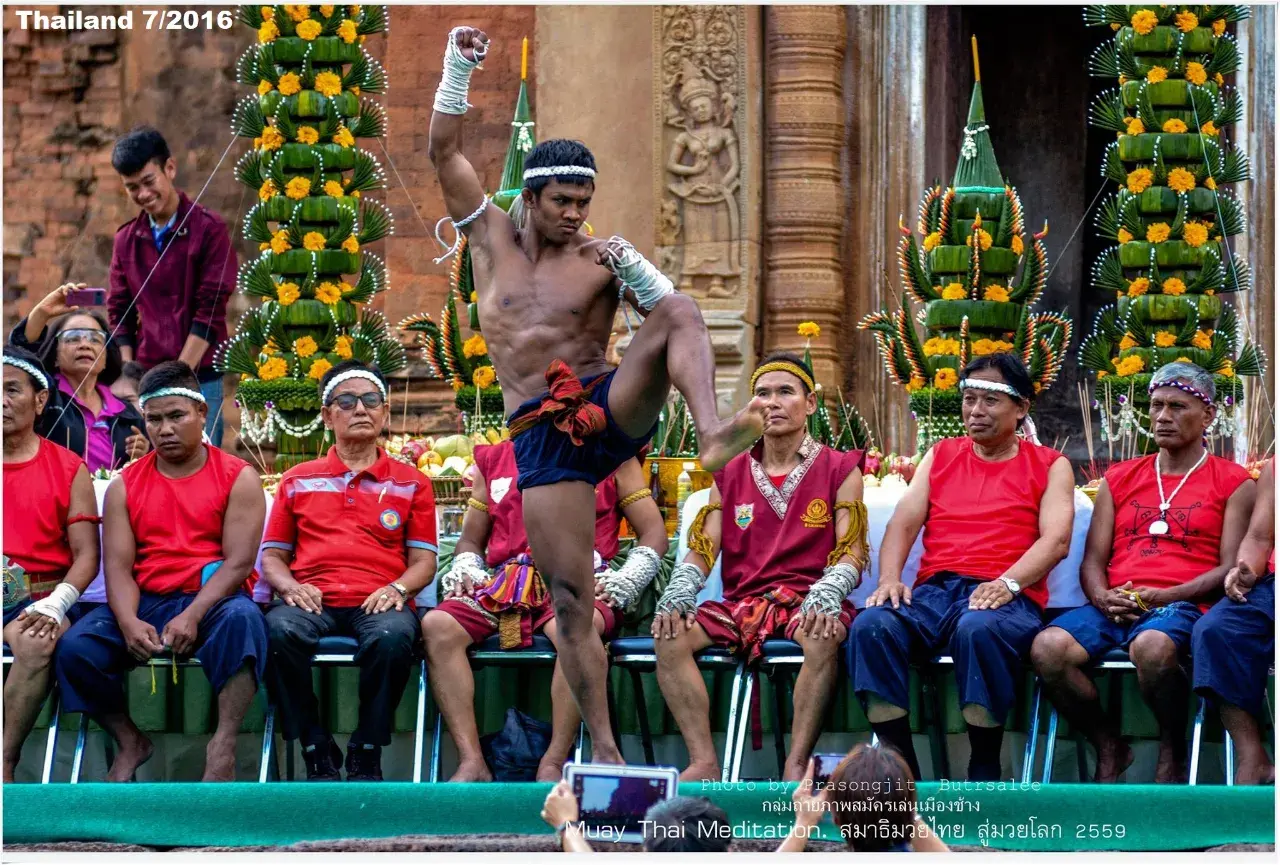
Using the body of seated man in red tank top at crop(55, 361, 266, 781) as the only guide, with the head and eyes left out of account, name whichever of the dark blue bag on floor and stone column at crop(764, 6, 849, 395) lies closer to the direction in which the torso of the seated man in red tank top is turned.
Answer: the dark blue bag on floor

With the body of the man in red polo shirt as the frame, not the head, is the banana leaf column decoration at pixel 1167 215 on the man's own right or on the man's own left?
on the man's own left

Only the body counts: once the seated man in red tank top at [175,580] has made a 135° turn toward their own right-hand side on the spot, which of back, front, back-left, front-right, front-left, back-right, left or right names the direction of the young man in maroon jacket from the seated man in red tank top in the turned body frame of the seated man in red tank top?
front-right

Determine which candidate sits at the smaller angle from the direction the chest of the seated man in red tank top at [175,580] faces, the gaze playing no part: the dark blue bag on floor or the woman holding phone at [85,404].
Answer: the dark blue bag on floor

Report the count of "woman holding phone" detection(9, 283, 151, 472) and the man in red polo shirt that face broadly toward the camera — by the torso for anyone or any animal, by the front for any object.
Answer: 2

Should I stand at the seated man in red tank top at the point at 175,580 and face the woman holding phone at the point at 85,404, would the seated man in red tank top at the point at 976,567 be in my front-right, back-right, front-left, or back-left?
back-right

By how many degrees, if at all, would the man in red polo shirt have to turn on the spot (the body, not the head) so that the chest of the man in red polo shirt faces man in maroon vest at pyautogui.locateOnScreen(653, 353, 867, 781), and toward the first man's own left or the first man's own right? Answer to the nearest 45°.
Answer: approximately 90° to the first man's own left

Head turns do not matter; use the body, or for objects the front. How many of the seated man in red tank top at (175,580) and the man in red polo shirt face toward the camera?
2
